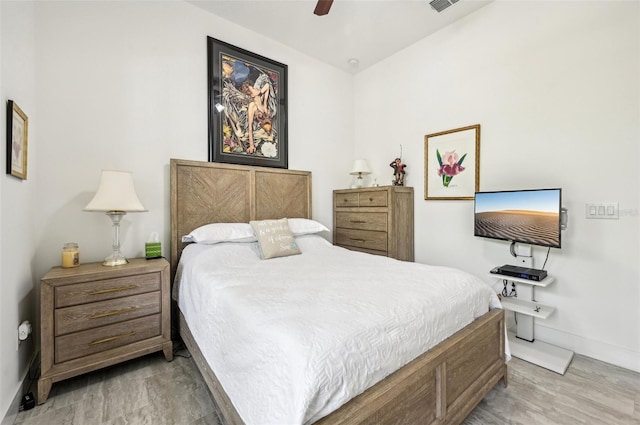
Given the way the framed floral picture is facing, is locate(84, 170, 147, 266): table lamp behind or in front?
in front

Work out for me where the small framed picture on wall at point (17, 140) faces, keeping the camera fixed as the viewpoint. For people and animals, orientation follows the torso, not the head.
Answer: facing to the right of the viewer

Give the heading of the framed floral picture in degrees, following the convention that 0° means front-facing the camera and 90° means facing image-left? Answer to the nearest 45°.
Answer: approximately 45°

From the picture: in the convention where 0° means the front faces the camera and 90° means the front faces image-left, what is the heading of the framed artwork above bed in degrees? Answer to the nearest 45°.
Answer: approximately 315°

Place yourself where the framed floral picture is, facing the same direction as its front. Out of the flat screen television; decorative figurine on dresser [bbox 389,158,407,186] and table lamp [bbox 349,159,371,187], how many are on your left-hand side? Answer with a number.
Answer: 1

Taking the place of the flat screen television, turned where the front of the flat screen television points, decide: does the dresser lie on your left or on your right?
on your right

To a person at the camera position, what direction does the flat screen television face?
facing the viewer and to the left of the viewer

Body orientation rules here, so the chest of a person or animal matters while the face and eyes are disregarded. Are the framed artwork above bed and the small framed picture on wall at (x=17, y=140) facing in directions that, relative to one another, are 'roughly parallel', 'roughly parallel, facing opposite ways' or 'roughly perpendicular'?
roughly perpendicular

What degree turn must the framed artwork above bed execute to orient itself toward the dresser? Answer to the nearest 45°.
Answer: approximately 45° to its left

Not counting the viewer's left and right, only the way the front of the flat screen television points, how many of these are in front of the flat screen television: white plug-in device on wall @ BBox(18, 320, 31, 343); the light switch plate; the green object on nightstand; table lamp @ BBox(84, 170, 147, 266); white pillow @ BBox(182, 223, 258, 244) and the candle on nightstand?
5

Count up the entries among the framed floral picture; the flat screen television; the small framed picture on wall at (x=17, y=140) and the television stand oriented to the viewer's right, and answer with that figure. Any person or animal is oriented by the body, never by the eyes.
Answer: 1

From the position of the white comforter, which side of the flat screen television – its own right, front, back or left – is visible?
front

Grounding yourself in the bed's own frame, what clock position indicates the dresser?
The dresser is roughly at 8 o'clock from the bed.
